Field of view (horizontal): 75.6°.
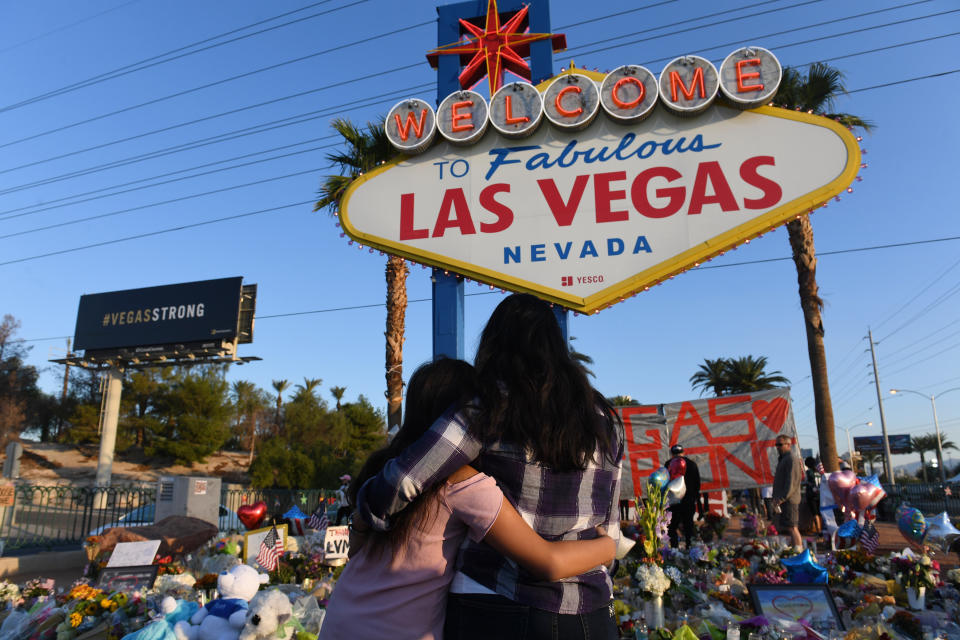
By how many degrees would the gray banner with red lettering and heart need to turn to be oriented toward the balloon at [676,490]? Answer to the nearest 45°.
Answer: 0° — it already faces it

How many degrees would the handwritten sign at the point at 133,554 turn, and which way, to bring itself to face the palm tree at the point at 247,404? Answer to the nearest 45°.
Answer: approximately 180°

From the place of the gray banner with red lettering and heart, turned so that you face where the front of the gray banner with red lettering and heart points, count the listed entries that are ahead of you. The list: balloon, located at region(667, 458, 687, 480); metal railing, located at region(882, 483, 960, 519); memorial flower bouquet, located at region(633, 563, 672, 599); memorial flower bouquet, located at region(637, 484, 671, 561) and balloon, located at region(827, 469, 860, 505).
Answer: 4

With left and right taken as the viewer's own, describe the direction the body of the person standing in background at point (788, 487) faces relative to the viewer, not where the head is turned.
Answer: facing to the left of the viewer

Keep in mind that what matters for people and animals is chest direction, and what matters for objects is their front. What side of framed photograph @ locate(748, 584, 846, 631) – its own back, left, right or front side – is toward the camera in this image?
front

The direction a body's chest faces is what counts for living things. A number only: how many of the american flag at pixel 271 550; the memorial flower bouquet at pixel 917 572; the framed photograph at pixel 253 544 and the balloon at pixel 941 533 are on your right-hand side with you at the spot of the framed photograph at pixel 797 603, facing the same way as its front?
2

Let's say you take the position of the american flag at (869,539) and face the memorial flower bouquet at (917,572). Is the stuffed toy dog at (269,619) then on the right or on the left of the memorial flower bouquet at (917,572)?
right

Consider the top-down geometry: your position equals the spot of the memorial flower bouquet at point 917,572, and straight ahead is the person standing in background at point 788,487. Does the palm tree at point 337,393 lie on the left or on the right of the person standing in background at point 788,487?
left

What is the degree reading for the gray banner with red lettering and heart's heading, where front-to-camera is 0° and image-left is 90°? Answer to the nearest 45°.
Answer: approximately 0°

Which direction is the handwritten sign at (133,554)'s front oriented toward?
toward the camera

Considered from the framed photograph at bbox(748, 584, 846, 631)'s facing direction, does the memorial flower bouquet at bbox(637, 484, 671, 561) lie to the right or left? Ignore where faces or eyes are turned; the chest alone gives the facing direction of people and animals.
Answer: on its right

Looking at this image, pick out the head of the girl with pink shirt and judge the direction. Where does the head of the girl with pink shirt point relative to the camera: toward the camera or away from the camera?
away from the camera

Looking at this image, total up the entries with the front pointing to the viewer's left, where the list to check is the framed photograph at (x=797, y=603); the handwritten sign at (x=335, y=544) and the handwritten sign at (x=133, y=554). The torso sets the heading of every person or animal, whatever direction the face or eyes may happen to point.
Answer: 0
